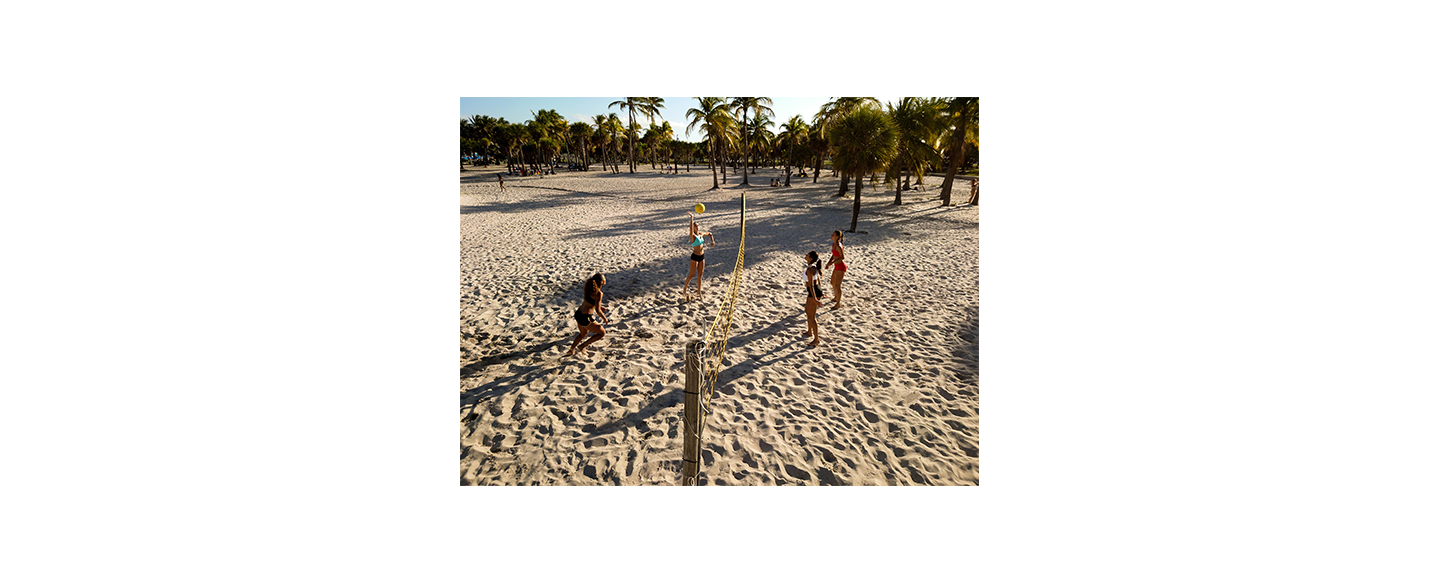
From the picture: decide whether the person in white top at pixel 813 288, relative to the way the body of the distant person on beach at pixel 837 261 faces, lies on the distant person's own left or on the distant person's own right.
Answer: on the distant person's own left

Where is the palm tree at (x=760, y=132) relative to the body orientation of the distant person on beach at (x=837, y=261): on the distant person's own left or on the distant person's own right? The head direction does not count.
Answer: on the distant person's own right

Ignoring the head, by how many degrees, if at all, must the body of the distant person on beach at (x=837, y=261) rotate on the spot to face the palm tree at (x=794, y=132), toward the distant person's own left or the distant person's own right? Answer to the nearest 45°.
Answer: approximately 90° to the distant person's own right

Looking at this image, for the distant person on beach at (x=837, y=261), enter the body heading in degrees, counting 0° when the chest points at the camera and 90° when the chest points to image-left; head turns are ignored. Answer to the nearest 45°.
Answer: approximately 90°
